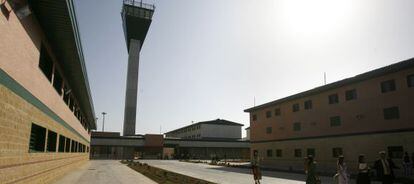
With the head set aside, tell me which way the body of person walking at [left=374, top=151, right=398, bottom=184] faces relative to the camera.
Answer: toward the camera

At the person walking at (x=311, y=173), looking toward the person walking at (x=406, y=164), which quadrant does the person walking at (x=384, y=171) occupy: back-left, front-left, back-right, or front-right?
front-right

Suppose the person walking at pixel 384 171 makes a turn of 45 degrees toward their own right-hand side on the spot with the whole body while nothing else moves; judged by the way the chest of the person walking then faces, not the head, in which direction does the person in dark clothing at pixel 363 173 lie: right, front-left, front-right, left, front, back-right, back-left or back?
front

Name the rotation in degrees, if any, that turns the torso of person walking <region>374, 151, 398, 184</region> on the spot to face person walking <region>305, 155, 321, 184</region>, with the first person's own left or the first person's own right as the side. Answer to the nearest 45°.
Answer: approximately 45° to the first person's own right

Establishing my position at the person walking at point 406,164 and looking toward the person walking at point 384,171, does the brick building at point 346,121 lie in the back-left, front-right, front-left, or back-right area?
back-right

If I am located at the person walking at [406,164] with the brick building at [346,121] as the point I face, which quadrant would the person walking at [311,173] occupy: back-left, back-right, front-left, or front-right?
back-left
